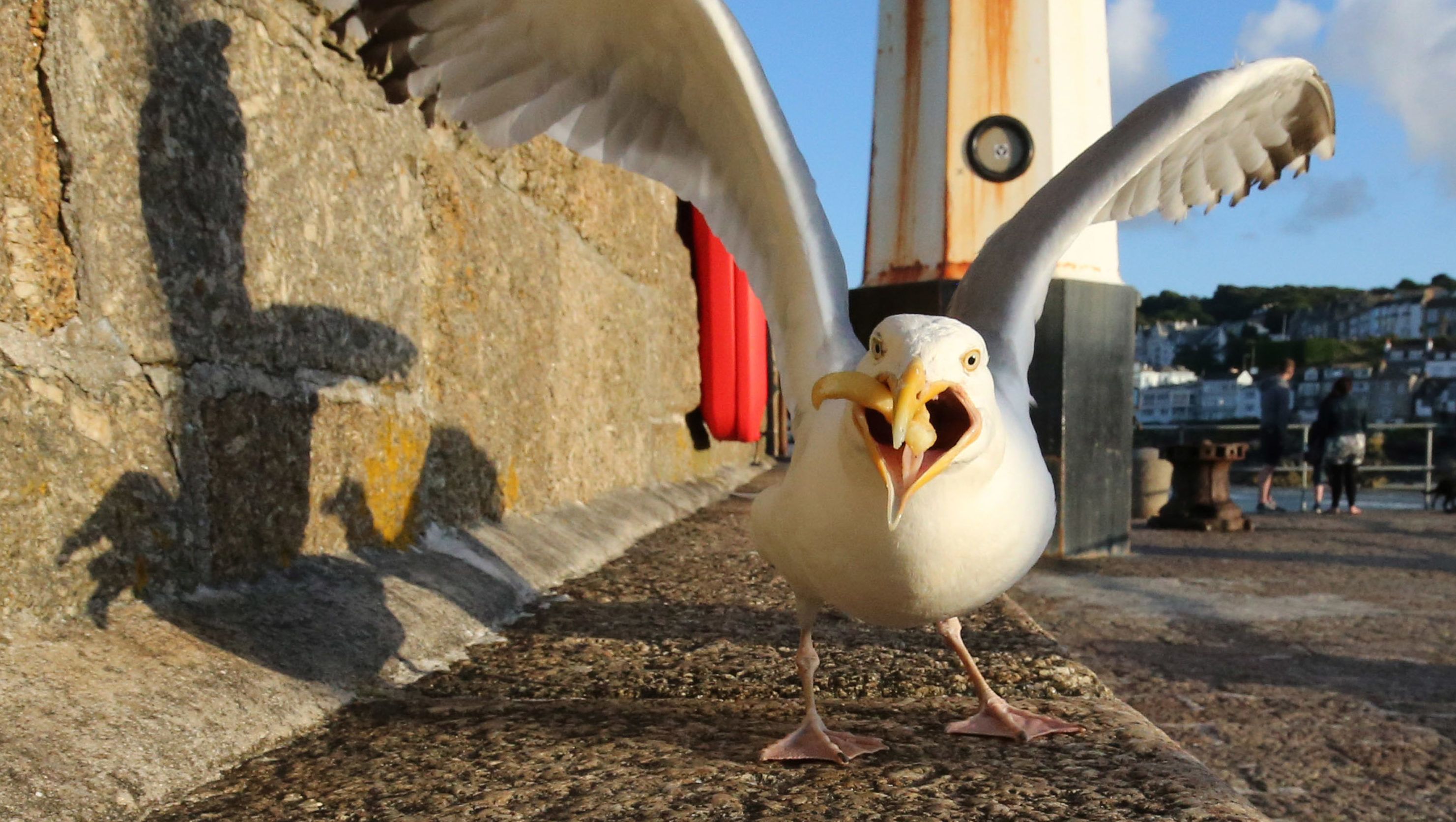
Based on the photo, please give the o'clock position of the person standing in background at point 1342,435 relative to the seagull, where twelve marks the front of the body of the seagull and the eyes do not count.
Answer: The person standing in background is roughly at 7 o'clock from the seagull.

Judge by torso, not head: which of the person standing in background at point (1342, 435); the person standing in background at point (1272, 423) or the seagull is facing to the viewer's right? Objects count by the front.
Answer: the person standing in background at point (1272, 423)

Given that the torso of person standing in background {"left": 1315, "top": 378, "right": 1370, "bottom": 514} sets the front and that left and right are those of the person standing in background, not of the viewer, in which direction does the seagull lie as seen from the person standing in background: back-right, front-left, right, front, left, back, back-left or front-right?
back

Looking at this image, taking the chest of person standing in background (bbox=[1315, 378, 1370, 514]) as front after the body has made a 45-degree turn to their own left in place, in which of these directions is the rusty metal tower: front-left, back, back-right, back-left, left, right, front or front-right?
back-left

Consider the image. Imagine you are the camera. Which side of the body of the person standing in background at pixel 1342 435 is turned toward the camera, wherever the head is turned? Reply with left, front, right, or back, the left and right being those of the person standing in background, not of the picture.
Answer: back

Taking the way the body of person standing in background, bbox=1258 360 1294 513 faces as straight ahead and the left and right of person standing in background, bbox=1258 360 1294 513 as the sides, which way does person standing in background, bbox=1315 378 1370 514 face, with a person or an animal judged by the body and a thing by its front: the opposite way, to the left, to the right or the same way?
to the left

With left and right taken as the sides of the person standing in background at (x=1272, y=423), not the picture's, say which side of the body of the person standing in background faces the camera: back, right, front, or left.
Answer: right

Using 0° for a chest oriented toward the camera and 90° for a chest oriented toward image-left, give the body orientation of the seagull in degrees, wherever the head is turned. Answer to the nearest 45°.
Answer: approximately 0°

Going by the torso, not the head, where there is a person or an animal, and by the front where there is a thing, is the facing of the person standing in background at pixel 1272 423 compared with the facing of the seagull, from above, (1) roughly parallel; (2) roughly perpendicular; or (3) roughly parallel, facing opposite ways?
roughly perpendicular
